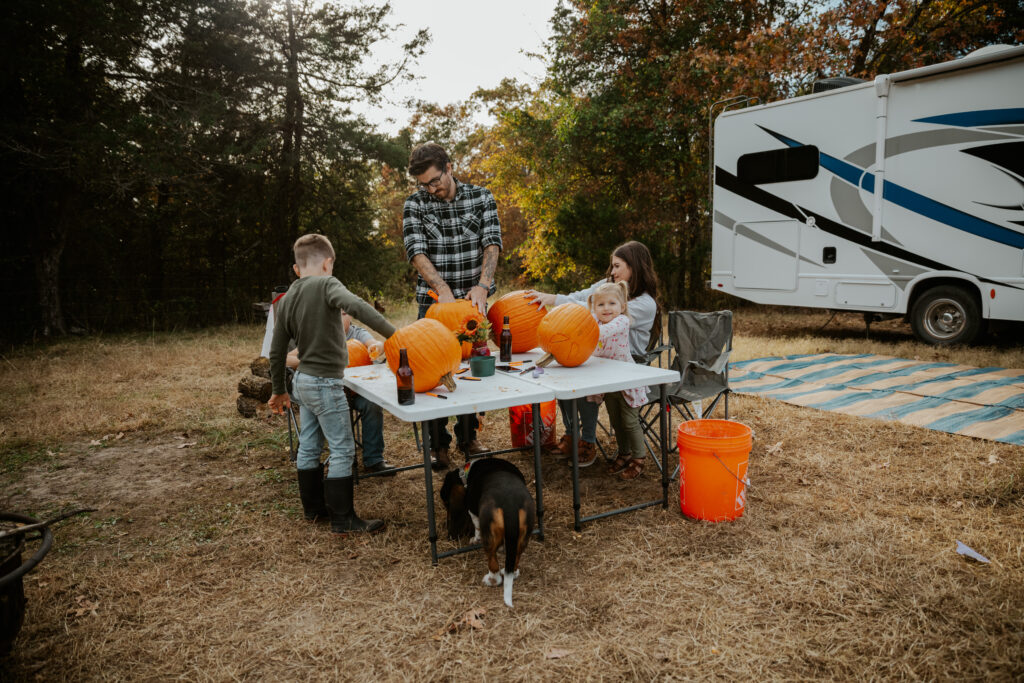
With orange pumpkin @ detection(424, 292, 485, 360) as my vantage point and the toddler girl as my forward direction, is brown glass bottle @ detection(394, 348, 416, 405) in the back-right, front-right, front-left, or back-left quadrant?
back-right

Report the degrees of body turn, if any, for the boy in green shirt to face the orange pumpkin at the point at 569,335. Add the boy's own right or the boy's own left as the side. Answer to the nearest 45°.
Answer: approximately 45° to the boy's own right

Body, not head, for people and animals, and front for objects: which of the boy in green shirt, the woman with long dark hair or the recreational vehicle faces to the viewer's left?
the woman with long dark hair

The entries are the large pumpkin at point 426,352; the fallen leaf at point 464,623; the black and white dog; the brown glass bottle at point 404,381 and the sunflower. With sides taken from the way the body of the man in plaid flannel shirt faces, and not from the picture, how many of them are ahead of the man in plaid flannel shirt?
5

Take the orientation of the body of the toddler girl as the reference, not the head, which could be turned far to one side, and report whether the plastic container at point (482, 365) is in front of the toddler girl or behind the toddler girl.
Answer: in front

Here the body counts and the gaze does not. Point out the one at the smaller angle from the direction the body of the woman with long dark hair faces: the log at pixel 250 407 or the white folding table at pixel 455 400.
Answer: the log

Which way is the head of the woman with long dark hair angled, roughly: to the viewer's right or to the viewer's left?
to the viewer's left

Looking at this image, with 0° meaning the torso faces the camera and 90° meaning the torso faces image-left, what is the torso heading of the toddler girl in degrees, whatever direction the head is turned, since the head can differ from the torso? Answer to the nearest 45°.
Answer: approximately 45°

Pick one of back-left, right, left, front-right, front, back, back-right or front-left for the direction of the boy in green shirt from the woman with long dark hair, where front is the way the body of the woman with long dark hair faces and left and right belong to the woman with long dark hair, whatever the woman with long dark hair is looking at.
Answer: front-left

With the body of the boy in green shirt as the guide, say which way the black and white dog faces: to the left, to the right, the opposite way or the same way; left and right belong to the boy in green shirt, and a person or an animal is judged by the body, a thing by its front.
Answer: to the left

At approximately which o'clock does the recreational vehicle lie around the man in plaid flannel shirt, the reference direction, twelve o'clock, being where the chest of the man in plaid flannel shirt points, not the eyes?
The recreational vehicle is roughly at 8 o'clock from the man in plaid flannel shirt.

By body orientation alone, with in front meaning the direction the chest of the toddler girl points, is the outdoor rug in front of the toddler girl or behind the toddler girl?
behind

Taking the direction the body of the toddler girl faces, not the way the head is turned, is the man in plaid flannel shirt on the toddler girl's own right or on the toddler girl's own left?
on the toddler girl's own right

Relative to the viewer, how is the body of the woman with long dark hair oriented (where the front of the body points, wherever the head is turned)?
to the viewer's left

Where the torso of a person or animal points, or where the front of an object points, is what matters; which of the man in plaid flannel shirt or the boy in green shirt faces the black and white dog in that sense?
the man in plaid flannel shirt
